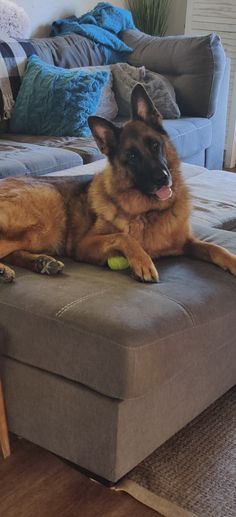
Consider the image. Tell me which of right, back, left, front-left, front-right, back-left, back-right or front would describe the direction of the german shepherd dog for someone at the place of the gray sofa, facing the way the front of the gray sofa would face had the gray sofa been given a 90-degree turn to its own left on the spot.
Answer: right

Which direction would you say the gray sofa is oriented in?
toward the camera

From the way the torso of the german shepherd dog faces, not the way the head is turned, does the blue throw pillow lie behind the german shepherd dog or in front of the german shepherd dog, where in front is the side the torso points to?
behind

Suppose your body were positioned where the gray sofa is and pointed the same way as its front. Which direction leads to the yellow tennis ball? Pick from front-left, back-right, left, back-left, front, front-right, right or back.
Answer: front

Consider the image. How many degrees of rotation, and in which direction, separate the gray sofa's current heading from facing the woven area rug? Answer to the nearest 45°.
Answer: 0° — it already faces it

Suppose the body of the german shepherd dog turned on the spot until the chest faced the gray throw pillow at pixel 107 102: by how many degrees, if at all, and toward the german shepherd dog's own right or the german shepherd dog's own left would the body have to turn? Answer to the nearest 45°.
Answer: approximately 135° to the german shepherd dog's own left

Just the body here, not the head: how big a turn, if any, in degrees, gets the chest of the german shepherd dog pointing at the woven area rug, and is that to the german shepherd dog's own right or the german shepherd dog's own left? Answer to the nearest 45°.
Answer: approximately 45° to the german shepherd dog's own right
